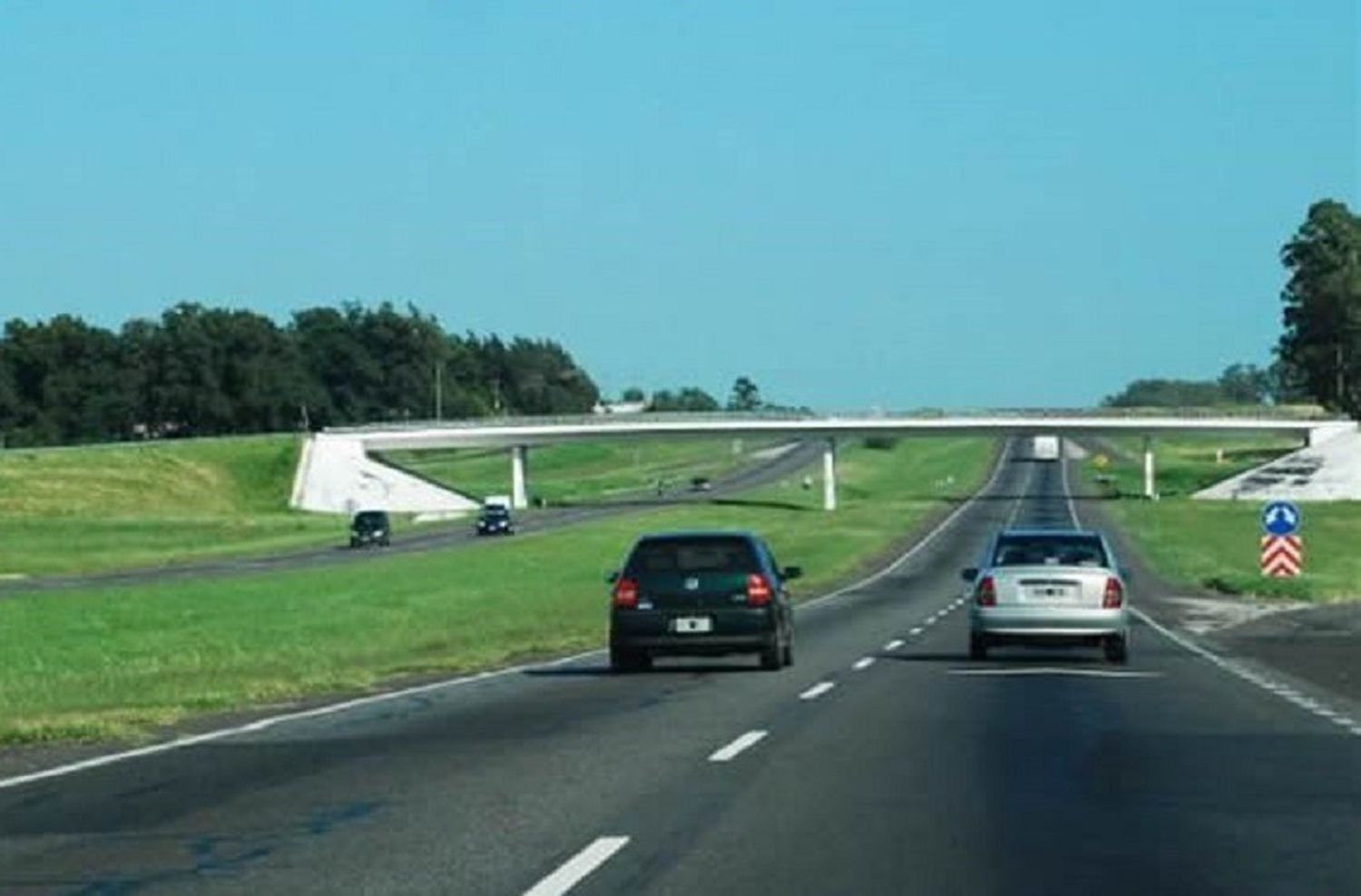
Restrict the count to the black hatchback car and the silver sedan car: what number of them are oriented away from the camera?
2

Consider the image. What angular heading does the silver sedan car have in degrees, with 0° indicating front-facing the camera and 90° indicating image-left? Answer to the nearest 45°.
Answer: approximately 180°

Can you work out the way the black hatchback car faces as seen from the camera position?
facing away from the viewer

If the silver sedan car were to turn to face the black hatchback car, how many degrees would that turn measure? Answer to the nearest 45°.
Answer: approximately 135° to its left

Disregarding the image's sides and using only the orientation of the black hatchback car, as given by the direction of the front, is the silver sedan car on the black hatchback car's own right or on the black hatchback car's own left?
on the black hatchback car's own right
